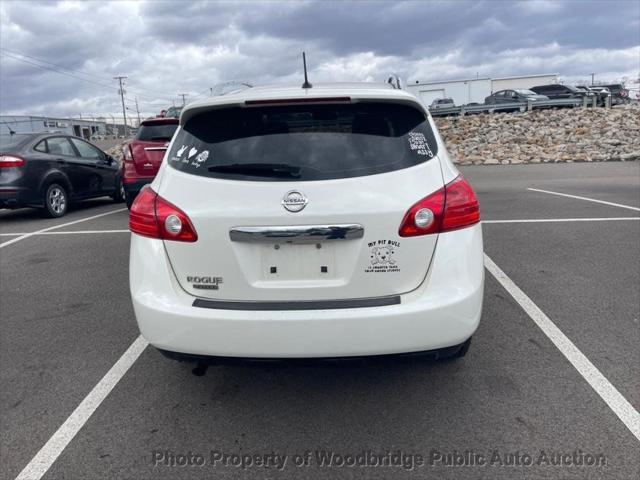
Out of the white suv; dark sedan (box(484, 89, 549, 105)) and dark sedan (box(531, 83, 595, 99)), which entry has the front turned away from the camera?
the white suv

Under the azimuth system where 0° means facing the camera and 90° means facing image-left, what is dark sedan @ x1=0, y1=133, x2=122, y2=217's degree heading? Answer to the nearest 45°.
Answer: approximately 225°

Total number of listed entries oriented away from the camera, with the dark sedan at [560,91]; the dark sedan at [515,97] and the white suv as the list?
1

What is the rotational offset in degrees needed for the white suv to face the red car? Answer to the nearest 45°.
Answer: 0° — it already faces it

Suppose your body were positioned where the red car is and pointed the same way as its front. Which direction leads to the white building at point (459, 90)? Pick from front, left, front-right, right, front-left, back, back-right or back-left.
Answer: front-right

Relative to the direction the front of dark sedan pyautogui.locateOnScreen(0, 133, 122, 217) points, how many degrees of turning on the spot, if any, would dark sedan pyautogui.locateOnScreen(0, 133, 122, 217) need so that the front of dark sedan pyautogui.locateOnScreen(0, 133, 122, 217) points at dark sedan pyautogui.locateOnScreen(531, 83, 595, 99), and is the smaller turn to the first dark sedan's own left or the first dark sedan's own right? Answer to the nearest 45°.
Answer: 0° — it already faces it

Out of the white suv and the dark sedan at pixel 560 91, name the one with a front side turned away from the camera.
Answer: the white suv

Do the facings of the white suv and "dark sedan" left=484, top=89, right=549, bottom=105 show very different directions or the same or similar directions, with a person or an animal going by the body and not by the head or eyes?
very different directions

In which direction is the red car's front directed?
away from the camera

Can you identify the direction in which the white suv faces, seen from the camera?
facing away from the viewer

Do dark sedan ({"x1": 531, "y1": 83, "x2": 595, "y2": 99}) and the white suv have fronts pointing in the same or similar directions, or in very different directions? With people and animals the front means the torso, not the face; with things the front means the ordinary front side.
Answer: very different directions

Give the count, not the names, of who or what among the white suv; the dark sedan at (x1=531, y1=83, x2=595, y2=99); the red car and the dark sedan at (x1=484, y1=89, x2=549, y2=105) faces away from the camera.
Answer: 2

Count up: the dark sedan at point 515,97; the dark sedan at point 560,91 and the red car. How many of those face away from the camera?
1

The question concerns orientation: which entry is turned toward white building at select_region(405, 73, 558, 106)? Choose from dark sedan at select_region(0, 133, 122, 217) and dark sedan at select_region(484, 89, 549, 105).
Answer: dark sedan at select_region(0, 133, 122, 217)
